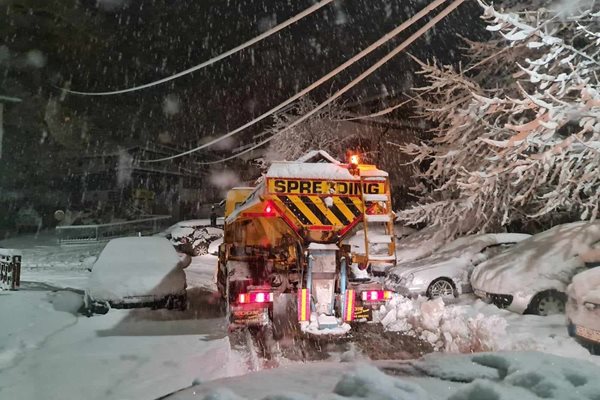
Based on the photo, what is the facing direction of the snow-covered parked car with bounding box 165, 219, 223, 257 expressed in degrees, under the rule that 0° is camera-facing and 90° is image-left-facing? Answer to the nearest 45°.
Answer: approximately 225°

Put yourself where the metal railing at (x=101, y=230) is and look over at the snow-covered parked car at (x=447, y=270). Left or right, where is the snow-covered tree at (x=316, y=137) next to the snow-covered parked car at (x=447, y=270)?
left

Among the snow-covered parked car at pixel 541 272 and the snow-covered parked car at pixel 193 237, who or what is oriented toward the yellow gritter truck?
the snow-covered parked car at pixel 541 272
